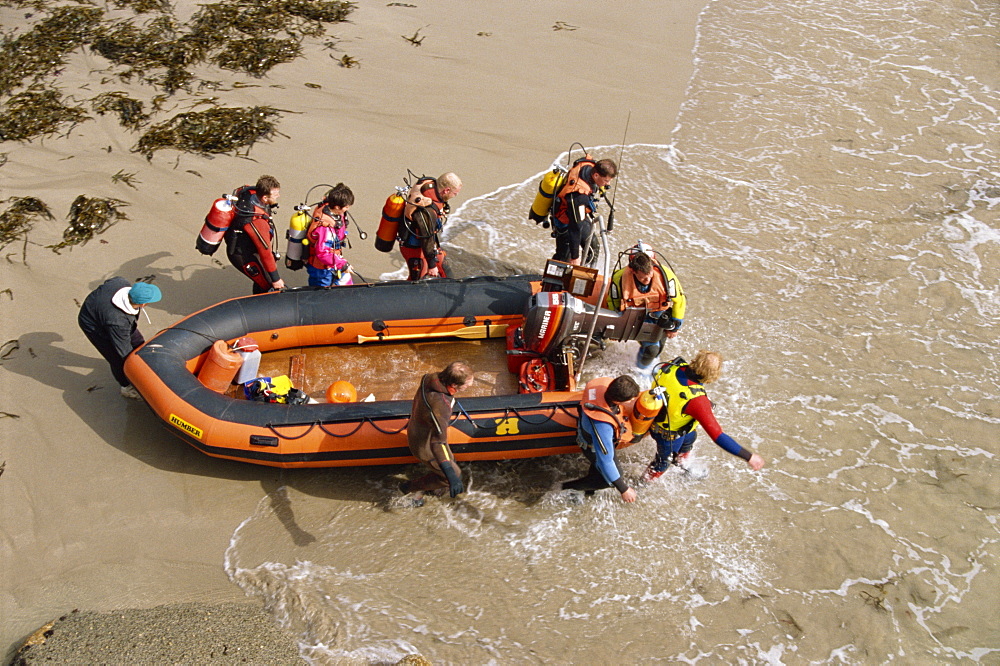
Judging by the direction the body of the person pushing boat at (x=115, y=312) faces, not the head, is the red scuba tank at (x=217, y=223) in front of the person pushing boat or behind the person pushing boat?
in front

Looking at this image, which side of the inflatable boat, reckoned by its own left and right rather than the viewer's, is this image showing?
left

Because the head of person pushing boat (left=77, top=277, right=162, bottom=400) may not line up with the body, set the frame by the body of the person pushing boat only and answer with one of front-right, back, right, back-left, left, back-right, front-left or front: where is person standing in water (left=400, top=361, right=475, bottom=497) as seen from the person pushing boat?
front-right

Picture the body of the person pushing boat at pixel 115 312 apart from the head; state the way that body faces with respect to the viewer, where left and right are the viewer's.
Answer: facing to the right of the viewer

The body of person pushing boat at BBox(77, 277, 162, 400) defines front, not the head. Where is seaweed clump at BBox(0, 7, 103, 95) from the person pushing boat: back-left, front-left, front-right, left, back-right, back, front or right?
left

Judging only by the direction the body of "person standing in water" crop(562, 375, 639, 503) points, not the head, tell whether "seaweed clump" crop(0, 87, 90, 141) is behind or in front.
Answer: behind

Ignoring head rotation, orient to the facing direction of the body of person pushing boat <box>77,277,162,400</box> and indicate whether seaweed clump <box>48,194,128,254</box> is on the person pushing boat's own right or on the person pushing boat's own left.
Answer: on the person pushing boat's own left
